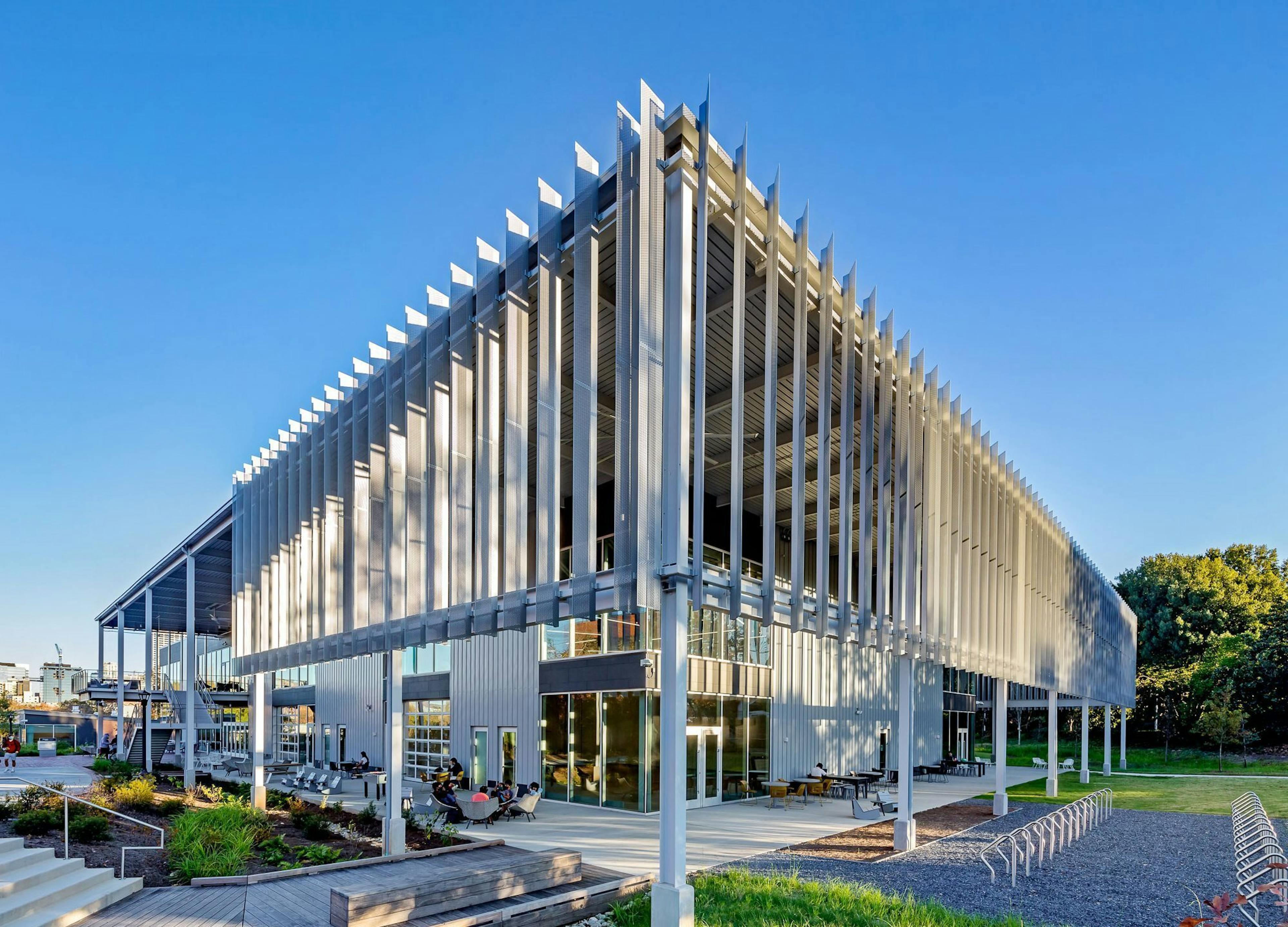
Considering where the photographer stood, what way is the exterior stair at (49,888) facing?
facing the viewer and to the right of the viewer

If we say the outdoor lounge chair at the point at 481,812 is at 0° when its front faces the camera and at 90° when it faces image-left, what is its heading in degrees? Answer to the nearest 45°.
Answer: approximately 180°

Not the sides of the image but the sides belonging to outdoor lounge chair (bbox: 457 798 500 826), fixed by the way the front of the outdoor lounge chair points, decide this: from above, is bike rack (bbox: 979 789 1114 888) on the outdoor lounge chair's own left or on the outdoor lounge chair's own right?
on the outdoor lounge chair's own right

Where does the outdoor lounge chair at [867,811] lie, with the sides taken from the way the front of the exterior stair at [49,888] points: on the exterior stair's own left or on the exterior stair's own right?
on the exterior stair's own left

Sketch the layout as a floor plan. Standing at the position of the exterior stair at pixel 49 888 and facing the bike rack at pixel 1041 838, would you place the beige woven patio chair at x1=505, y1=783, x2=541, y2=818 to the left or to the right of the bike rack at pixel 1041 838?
left

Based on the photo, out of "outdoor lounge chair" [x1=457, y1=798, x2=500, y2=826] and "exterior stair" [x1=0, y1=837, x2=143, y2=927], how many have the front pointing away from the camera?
1

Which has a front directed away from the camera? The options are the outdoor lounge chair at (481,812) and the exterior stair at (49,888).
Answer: the outdoor lounge chair

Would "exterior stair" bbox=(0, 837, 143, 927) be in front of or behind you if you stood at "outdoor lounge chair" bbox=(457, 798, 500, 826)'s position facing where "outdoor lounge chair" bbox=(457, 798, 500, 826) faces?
behind

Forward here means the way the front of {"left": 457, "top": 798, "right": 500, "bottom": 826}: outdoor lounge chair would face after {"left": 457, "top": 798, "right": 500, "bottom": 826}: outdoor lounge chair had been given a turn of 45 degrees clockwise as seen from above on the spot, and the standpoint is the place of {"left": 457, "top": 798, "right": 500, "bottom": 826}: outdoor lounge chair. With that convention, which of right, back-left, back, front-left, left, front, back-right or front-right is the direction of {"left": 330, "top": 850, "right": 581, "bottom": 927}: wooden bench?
back-right

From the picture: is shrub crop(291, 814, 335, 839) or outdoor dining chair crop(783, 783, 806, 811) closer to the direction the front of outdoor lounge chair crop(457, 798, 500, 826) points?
the outdoor dining chair

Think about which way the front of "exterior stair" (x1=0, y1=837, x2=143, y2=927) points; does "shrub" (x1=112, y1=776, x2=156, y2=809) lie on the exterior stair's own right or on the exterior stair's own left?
on the exterior stair's own left

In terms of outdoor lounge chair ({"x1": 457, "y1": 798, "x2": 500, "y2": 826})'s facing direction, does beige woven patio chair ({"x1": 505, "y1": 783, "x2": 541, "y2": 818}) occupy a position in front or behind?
in front
